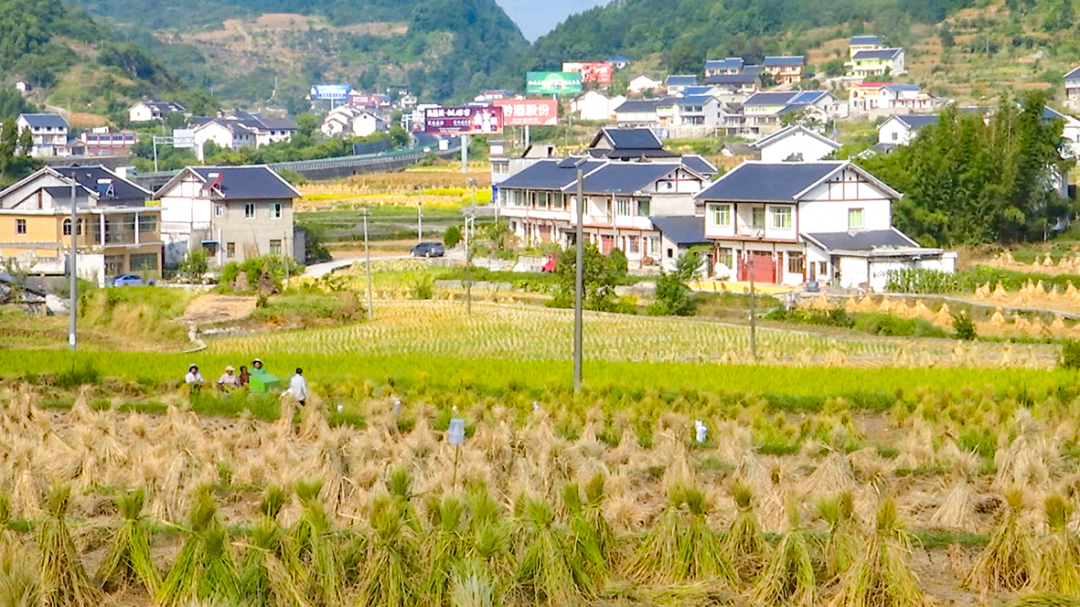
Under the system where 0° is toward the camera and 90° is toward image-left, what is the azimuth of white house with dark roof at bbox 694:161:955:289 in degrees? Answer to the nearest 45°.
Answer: approximately 45°

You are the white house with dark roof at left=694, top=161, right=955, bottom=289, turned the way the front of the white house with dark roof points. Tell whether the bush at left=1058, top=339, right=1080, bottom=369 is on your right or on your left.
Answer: on your left

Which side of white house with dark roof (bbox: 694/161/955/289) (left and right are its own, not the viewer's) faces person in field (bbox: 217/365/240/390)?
front

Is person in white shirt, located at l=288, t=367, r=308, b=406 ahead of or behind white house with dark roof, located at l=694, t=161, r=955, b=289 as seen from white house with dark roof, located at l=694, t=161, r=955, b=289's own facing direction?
ahead

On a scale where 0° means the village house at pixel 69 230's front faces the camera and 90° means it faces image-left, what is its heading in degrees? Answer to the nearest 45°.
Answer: approximately 315°

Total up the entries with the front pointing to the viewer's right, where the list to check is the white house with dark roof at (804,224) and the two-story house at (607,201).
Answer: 0

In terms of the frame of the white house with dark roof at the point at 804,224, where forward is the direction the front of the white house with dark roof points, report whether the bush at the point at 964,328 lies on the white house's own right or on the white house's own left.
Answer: on the white house's own left

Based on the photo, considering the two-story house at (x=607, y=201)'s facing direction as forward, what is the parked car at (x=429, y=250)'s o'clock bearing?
The parked car is roughly at 2 o'clock from the two-story house.
